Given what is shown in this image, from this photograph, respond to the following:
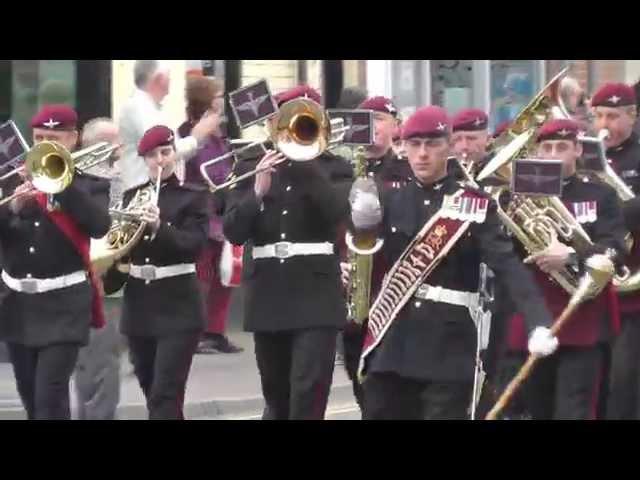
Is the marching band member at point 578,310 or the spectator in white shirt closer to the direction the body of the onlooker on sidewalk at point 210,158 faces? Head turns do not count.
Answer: the marching band member

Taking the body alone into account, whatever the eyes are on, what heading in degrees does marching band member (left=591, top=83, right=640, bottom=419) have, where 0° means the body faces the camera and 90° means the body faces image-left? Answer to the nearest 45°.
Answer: approximately 45°
